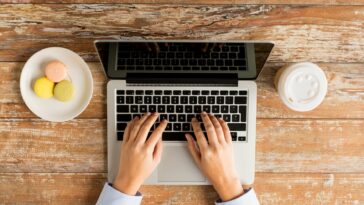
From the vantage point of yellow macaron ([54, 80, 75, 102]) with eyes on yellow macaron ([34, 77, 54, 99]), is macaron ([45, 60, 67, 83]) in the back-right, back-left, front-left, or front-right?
front-right

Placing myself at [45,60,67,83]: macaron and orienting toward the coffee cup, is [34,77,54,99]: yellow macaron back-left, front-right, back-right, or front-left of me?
back-right

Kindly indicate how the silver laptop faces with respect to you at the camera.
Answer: facing the viewer
